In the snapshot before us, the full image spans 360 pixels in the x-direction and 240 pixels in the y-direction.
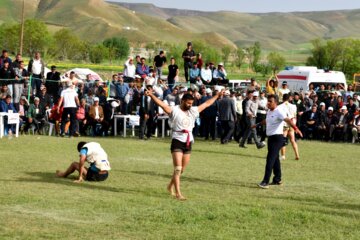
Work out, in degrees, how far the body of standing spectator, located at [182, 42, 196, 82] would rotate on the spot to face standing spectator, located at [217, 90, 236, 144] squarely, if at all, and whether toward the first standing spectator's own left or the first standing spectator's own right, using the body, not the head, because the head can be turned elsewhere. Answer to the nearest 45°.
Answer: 0° — they already face them

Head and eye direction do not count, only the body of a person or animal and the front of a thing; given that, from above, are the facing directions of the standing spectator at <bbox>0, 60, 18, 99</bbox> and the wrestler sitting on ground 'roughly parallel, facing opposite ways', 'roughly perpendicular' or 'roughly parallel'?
roughly perpendicular

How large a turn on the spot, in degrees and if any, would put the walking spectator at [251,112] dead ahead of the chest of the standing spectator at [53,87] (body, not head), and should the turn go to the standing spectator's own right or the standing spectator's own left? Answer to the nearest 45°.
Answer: approximately 45° to the standing spectator's own left

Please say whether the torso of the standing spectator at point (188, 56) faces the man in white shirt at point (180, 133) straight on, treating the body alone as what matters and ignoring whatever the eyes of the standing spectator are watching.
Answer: yes

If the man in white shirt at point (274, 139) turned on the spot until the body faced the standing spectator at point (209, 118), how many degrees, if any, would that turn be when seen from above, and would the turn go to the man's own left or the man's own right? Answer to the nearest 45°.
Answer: approximately 90° to the man's own right

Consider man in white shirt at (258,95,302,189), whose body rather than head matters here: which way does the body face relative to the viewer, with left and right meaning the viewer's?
facing to the left of the viewer

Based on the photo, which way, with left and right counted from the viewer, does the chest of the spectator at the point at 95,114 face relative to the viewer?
facing the viewer

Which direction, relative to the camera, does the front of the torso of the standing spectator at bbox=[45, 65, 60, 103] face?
toward the camera

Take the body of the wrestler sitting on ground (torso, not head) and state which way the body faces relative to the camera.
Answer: to the viewer's left

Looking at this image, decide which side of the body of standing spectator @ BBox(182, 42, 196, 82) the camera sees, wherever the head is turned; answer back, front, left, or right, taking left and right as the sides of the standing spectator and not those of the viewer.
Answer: front

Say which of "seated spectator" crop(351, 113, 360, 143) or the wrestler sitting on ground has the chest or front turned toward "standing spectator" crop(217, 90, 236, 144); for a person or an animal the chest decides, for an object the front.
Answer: the seated spectator

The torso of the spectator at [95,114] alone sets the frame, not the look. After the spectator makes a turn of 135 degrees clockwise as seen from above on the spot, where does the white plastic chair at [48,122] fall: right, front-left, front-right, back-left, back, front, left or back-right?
front-left

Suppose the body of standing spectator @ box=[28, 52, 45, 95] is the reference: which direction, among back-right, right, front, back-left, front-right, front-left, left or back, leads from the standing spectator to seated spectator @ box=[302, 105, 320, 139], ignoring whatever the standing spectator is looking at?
left

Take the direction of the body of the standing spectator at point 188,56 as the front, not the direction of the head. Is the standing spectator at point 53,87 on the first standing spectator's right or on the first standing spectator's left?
on the first standing spectator's right

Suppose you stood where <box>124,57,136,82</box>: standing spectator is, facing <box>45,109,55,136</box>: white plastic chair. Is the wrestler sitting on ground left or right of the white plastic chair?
left
